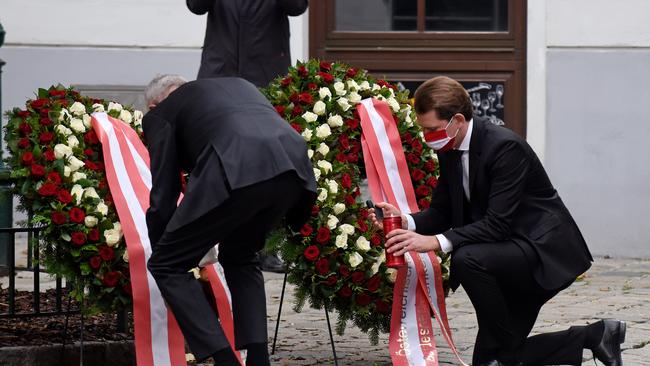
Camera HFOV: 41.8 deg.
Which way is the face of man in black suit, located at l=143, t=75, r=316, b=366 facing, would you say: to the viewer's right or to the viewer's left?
to the viewer's left

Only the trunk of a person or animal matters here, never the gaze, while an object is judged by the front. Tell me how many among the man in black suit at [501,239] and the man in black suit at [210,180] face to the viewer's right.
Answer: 0

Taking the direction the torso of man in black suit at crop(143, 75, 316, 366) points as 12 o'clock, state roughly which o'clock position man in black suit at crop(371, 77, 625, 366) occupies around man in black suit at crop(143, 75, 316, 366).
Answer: man in black suit at crop(371, 77, 625, 366) is roughly at 4 o'clock from man in black suit at crop(143, 75, 316, 366).

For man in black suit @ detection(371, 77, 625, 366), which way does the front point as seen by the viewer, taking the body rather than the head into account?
to the viewer's left

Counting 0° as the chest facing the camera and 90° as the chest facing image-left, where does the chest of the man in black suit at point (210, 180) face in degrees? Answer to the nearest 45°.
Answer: approximately 135°

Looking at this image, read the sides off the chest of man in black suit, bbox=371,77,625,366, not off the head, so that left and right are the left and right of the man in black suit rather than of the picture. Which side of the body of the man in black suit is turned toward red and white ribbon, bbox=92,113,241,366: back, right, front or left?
front

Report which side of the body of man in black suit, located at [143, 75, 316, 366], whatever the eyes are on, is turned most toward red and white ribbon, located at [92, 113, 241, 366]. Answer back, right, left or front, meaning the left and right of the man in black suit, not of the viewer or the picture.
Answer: front

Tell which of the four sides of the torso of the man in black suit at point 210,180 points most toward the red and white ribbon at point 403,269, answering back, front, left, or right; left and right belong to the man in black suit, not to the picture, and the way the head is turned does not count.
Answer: right

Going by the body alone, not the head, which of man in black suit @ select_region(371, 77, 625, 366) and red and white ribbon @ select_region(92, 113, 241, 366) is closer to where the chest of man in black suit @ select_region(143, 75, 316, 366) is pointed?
the red and white ribbon
